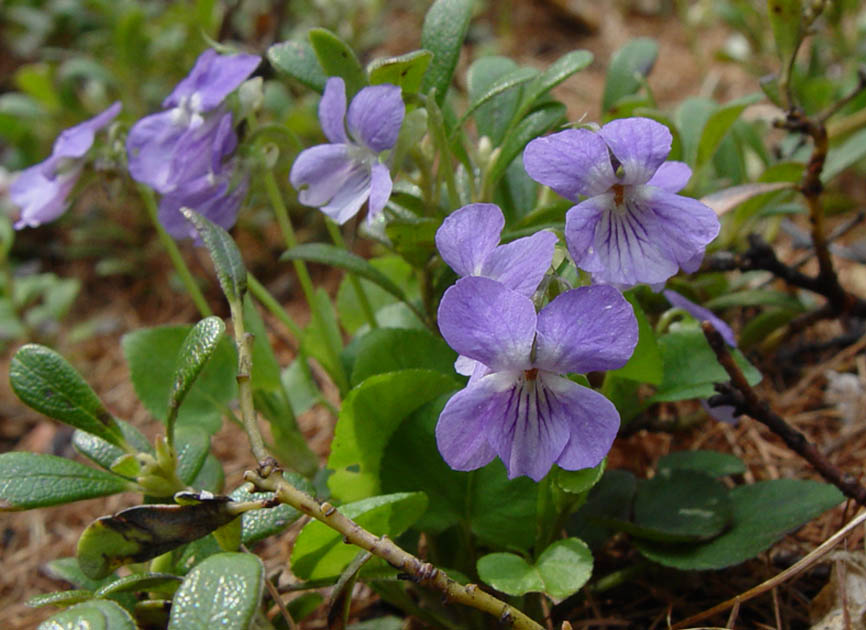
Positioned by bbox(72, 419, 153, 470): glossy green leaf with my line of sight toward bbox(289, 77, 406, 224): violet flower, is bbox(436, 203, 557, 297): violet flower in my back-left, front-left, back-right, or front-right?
front-right

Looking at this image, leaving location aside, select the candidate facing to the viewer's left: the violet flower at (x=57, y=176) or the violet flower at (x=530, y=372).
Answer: the violet flower at (x=57, y=176)

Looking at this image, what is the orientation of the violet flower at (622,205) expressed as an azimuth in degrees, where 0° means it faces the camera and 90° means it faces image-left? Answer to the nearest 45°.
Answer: approximately 0°

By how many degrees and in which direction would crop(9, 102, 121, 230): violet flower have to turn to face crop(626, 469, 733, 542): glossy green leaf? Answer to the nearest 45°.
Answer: approximately 135° to its left

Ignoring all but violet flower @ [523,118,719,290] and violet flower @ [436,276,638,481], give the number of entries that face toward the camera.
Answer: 2

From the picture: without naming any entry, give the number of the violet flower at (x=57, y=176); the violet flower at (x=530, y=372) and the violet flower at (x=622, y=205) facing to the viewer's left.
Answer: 1

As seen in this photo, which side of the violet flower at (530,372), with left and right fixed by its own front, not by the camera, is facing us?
front

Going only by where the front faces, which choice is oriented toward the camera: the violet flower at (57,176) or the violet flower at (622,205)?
the violet flower at (622,205)

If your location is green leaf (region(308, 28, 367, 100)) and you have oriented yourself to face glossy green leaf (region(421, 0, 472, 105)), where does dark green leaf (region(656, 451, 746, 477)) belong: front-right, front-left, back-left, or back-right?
front-right

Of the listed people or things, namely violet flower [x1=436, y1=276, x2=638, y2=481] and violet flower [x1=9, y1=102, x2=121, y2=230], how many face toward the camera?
1

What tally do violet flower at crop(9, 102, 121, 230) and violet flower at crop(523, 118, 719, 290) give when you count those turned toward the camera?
1

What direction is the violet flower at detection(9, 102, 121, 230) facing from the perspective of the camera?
to the viewer's left
